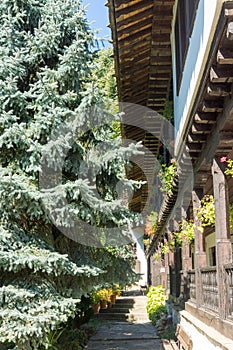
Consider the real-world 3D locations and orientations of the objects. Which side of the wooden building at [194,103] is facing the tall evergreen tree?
front

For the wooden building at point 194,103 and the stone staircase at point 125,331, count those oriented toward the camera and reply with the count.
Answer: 1

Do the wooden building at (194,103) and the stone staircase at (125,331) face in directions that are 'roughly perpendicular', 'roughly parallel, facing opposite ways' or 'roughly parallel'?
roughly perpendicular

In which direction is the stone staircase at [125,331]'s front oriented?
toward the camera

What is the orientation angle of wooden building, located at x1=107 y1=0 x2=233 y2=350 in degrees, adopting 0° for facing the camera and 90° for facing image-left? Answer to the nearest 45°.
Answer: approximately 90°
